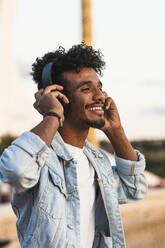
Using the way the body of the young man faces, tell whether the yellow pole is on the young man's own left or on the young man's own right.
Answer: on the young man's own left

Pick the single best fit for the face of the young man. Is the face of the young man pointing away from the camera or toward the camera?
toward the camera

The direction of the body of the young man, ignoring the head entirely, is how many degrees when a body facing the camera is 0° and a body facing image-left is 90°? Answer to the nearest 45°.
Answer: approximately 315°
